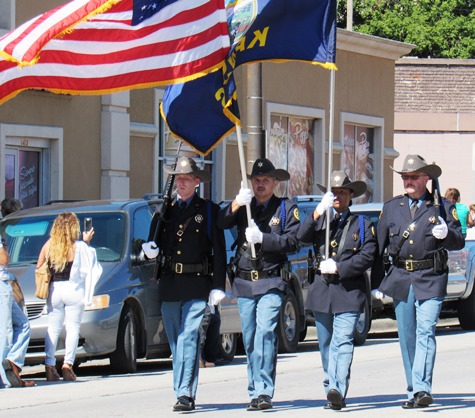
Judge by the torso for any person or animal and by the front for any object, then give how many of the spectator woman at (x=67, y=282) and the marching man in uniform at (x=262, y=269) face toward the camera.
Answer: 1

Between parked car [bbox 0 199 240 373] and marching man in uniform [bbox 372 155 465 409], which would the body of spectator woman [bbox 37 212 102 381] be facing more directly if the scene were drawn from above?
the parked car

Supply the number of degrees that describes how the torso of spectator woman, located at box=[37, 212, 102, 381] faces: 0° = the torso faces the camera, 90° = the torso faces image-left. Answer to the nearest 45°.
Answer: approximately 180°

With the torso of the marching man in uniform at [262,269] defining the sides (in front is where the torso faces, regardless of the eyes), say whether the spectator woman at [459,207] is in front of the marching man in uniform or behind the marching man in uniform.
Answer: behind

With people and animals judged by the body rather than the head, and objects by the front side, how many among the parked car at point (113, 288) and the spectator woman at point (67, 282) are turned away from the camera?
1
